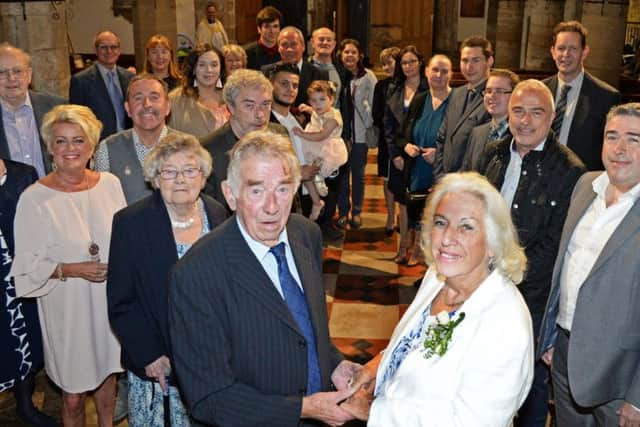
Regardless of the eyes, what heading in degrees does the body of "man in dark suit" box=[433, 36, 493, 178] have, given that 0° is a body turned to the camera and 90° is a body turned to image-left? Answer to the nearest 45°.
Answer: approximately 45°

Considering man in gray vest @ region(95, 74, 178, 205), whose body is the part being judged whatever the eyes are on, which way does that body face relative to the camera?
toward the camera

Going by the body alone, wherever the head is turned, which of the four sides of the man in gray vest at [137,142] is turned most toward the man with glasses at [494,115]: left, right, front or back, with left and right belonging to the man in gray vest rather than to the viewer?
left

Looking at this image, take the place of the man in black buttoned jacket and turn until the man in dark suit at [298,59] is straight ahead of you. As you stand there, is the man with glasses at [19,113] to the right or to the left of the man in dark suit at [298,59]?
left

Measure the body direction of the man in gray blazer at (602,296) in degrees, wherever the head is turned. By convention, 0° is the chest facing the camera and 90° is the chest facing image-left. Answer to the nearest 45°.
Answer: approximately 45°

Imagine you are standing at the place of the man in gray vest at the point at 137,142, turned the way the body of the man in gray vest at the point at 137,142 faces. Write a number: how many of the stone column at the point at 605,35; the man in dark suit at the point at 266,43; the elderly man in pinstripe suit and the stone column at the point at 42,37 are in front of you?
1

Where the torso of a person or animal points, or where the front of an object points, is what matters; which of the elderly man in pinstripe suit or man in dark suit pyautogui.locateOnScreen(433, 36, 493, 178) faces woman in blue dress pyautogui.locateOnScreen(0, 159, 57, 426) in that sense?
the man in dark suit

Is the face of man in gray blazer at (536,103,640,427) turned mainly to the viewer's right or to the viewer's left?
to the viewer's left

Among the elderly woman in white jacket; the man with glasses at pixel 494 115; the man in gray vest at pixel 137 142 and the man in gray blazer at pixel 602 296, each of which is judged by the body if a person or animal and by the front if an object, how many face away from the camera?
0

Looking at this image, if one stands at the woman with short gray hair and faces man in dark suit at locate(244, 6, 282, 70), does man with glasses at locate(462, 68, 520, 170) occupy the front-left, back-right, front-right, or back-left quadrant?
front-right

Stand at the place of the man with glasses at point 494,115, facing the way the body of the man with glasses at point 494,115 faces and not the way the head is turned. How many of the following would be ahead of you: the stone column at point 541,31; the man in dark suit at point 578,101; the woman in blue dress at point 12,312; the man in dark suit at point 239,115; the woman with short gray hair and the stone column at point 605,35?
3

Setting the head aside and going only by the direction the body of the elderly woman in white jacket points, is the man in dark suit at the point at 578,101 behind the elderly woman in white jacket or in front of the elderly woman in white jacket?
behind

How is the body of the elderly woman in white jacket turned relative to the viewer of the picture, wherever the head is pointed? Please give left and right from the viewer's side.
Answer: facing the viewer and to the left of the viewer

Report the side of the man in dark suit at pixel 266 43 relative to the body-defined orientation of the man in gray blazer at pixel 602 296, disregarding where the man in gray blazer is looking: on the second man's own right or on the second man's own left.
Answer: on the second man's own right

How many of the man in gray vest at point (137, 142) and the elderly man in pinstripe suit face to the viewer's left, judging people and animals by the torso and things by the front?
0
